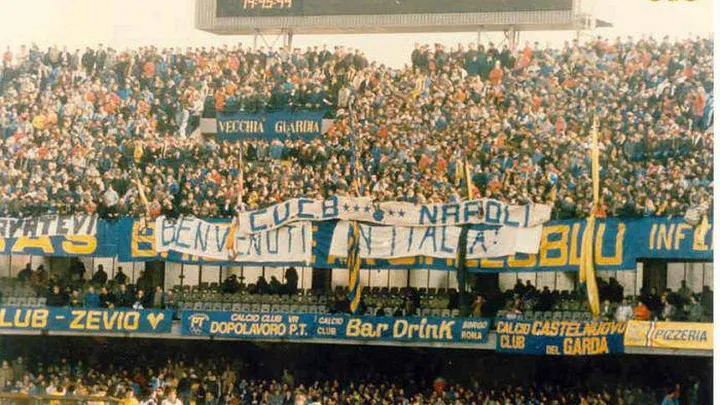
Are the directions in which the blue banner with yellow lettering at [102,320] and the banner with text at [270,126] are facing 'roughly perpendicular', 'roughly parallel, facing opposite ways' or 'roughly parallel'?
roughly parallel

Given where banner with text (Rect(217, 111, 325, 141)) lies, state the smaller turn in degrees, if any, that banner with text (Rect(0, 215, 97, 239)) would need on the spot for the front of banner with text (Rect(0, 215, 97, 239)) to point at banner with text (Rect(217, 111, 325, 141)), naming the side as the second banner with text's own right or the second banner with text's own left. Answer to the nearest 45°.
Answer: approximately 90° to the second banner with text's own left

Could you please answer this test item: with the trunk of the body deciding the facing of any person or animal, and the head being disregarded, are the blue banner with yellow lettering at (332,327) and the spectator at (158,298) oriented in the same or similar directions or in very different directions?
same or similar directions

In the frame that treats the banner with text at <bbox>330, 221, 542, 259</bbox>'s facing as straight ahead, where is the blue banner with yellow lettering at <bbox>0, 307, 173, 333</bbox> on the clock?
The blue banner with yellow lettering is roughly at 3 o'clock from the banner with text.

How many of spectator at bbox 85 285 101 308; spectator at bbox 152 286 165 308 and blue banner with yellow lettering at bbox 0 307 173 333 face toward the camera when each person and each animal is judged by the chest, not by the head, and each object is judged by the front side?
3

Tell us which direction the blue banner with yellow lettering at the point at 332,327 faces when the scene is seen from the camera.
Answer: facing the viewer

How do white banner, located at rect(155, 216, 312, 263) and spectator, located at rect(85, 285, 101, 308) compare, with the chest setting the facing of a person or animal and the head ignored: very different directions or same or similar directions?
same or similar directions

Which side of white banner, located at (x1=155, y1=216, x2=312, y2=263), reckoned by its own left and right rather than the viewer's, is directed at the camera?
front

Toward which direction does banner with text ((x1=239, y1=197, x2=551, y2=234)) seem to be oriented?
toward the camera

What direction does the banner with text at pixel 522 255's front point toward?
toward the camera

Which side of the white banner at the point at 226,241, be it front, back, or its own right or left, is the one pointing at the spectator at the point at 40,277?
right
